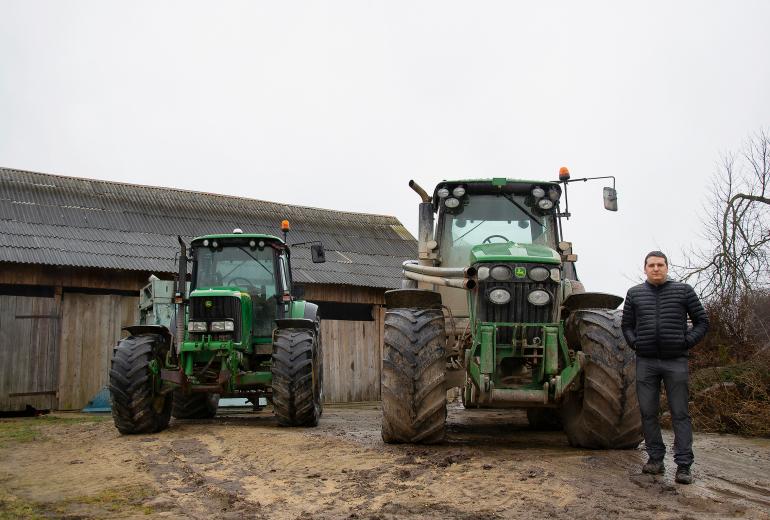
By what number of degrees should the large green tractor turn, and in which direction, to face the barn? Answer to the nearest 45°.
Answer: approximately 135° to its right

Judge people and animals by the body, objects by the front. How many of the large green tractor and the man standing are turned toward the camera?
2

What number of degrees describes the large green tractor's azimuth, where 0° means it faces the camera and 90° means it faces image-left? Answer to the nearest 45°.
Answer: approximately 0°

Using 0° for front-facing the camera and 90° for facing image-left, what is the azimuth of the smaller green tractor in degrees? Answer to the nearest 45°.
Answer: approximately 0°

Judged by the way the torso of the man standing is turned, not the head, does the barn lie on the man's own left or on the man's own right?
on the man's own right

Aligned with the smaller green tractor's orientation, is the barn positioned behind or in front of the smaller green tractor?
behind
